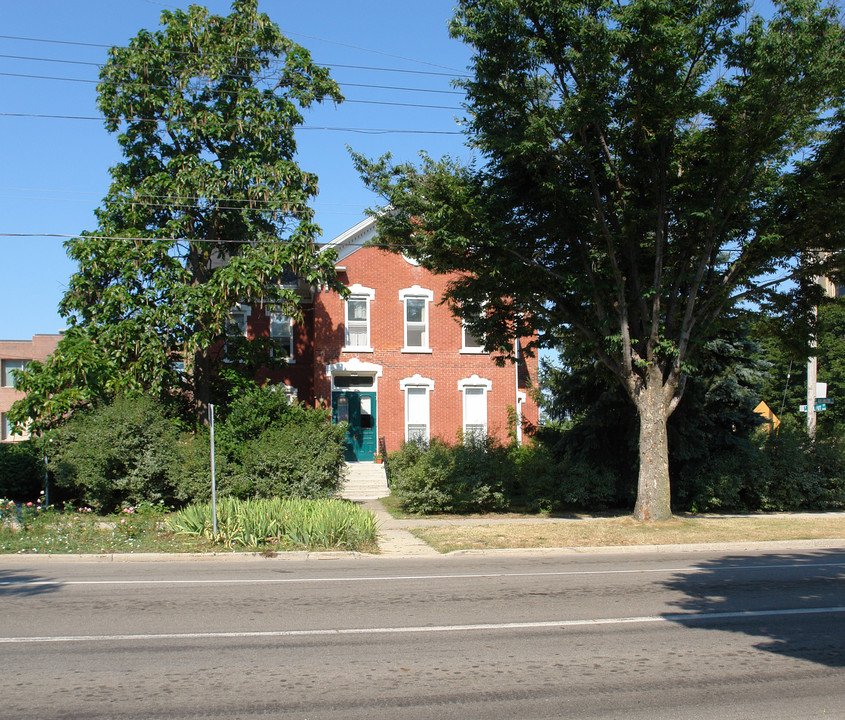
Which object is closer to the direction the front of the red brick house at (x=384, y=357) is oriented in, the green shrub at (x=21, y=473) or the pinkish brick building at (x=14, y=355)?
the green shrub

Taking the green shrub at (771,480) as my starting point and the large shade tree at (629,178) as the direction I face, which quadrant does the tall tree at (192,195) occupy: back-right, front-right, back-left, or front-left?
front-right

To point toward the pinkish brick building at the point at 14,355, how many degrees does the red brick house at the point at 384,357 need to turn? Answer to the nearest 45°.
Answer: approximately 135° to its right

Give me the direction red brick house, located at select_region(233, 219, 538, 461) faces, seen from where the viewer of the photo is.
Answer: facing the viewer

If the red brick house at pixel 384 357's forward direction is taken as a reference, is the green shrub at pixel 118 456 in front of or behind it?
in front

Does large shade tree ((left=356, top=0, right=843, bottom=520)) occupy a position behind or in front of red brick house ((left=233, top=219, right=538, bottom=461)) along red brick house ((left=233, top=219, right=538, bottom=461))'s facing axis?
in front

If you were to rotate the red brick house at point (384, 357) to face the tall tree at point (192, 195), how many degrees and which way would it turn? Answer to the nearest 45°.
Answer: approximately 45° to its right

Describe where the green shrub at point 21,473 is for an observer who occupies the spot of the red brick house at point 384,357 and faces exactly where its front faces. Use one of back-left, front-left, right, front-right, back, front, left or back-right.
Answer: front-right
